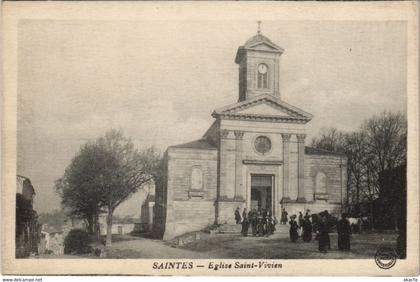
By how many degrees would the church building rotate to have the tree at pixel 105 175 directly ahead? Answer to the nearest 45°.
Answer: approximately 45° to its right

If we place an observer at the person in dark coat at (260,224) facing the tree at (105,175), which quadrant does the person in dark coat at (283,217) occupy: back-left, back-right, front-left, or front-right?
back-right

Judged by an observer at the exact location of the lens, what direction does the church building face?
facing the viewer
